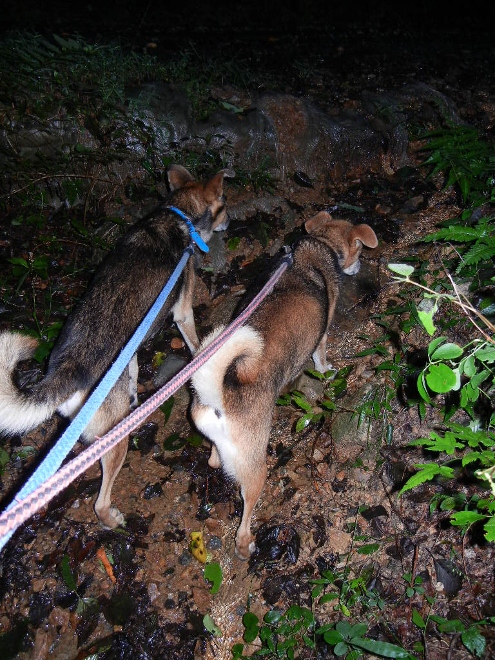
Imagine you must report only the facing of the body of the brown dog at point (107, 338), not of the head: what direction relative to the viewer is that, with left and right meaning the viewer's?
facing away from the viewer and to the right of the viewer

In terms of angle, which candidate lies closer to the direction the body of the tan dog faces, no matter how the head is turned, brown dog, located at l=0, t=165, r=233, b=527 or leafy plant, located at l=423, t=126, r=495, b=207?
the leafy plant

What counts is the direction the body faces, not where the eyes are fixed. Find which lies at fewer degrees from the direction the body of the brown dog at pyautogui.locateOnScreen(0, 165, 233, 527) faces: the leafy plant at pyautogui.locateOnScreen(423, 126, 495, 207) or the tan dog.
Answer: the leafy plant

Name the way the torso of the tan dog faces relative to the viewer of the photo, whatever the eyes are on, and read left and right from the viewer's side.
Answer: facing away from the viewer and to the right of the viewer

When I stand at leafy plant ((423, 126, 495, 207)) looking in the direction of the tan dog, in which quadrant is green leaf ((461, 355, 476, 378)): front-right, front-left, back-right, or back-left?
front-left

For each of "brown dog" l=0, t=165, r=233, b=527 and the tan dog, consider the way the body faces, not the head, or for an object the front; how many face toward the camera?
0

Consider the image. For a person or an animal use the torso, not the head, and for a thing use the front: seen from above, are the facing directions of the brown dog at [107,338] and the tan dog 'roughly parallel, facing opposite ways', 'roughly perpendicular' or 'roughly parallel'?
roughly parallel

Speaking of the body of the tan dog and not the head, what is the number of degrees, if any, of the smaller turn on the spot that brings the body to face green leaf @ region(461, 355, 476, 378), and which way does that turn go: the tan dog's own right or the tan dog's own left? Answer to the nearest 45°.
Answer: approximately 90° to the tan dog's own right

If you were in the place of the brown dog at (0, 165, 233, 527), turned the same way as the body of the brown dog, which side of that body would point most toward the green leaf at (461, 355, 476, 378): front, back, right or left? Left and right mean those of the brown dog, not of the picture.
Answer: right

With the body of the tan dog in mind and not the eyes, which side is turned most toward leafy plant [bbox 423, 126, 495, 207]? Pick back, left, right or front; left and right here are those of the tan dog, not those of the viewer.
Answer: front

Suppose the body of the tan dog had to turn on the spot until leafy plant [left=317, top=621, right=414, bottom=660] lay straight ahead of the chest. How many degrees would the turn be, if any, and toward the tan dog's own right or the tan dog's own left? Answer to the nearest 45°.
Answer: approximately 135° to the tan dog's own right
